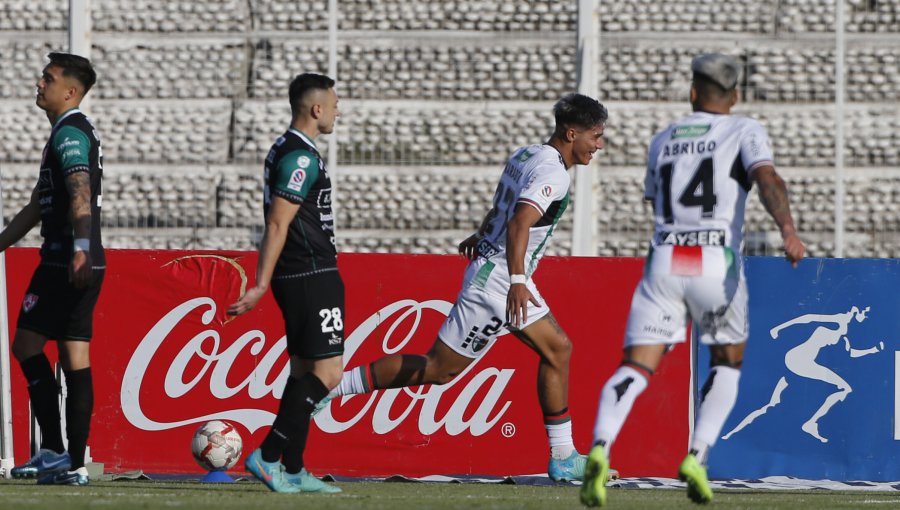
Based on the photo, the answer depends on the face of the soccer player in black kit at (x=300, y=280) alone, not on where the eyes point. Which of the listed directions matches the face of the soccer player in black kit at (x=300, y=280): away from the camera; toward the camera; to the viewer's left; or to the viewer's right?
to the viewer's right

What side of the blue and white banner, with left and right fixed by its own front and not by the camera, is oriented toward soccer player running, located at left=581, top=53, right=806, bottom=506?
front

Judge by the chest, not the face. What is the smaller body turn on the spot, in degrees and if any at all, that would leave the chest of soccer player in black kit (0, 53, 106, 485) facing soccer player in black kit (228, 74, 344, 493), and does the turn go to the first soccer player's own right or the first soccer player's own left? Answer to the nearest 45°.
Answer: approximately 135° to the first soccer player's own left

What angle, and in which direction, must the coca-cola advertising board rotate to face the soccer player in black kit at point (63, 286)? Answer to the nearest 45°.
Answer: approximately 45° to its right

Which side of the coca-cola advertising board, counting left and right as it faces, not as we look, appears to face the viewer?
front

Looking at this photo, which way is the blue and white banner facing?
toward the camera

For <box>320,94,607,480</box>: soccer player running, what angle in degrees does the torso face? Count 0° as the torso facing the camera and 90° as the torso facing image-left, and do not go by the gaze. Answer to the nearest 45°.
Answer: approximately 270°

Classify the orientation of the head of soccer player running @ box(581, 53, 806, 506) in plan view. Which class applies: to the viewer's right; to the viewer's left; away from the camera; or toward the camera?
away from the camera

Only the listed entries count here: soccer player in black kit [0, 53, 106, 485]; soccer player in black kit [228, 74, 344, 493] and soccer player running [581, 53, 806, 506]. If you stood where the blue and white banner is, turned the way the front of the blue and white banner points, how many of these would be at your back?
0

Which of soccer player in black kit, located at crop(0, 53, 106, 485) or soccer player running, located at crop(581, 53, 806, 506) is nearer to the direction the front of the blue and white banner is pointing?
the soccer player running

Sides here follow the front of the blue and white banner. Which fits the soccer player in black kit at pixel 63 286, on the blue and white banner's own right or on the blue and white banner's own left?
on the blue and white banner's own right

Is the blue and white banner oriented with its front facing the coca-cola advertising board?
no
